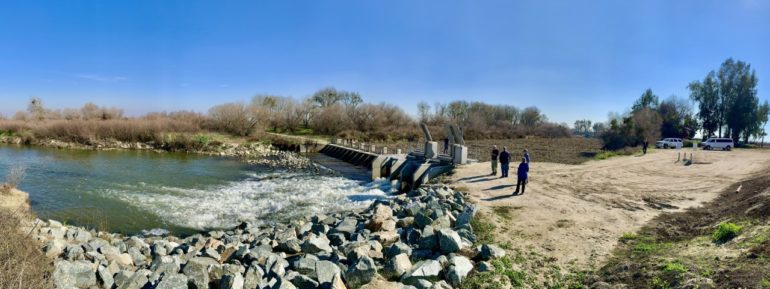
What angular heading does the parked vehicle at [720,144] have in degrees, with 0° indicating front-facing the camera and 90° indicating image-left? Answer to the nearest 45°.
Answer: approximately 90°

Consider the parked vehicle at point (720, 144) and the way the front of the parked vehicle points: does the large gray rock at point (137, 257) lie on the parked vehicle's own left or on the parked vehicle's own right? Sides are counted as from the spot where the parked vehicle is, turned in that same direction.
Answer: on the parked vehicle's own left

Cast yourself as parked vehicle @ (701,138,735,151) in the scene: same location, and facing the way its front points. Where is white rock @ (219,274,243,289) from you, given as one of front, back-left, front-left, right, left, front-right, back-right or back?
left

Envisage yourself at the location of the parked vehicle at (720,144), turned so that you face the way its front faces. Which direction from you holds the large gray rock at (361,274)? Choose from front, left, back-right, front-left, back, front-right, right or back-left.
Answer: left

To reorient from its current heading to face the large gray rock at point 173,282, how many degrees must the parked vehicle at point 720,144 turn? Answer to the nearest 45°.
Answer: approximately 90° to its left

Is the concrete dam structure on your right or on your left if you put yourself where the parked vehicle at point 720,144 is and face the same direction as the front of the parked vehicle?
on your left

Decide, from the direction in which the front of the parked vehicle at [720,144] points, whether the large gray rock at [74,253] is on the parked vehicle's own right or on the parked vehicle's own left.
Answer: on the parked vehicle's own left

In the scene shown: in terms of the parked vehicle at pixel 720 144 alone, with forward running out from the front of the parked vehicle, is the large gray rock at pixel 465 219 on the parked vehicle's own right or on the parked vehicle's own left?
on the parked vehicle's own left

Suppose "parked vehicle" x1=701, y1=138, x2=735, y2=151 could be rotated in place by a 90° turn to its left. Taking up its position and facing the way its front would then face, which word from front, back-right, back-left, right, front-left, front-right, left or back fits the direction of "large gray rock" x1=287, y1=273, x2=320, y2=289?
front

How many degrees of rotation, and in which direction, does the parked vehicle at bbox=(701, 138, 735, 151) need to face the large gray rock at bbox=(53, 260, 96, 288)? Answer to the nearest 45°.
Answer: approximately 90° to its left

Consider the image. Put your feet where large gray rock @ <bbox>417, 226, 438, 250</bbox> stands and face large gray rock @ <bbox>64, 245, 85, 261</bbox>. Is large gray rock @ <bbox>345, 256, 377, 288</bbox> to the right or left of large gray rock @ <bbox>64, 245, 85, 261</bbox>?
left

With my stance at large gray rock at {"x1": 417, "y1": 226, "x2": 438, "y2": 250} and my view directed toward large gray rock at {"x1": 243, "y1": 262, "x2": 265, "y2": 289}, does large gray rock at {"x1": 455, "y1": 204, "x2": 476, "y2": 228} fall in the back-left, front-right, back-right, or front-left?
back-right

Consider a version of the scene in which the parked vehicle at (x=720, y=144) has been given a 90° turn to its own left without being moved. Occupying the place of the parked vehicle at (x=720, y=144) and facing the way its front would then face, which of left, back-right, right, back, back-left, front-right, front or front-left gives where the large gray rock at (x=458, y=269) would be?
front

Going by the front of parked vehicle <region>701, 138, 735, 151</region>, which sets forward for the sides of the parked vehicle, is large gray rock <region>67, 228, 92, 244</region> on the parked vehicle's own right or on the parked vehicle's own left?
on the parked vehicle's own left

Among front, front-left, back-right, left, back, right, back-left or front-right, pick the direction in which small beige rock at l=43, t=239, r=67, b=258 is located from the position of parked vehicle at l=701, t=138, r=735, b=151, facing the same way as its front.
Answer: left
